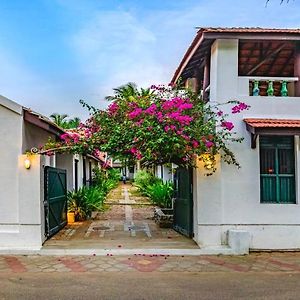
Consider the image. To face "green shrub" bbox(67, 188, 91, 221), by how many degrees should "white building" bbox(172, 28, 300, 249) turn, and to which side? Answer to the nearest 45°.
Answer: approximately 135° to its right

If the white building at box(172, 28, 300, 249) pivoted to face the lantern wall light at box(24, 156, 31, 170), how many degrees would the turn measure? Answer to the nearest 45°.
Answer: approximately 90° to its right

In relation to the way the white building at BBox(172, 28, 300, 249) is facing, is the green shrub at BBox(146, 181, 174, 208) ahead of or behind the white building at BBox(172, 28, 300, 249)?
behind

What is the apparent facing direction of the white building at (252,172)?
toward the camera

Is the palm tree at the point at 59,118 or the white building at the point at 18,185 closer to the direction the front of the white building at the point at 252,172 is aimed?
the white building

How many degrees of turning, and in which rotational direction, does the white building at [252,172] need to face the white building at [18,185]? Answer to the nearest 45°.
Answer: approximately 90° to its right

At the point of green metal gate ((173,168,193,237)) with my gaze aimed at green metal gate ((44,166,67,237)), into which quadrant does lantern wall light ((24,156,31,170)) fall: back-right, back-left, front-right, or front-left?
front-left
